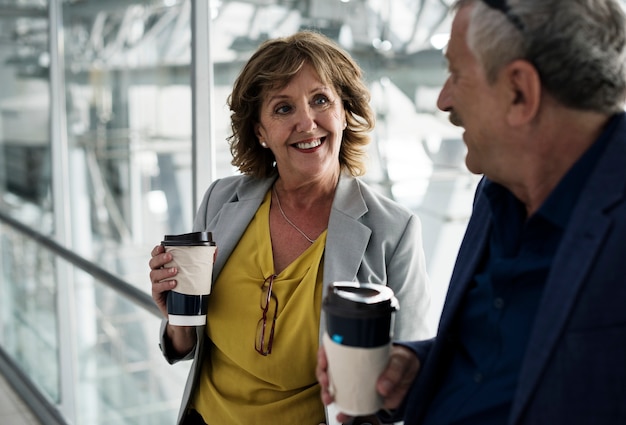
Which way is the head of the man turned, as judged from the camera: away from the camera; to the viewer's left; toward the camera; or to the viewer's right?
to the viewer's left

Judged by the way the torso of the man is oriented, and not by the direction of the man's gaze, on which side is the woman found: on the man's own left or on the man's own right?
on the man's own right

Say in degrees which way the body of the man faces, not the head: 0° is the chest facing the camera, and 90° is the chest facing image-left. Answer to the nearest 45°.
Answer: approximately 45°
